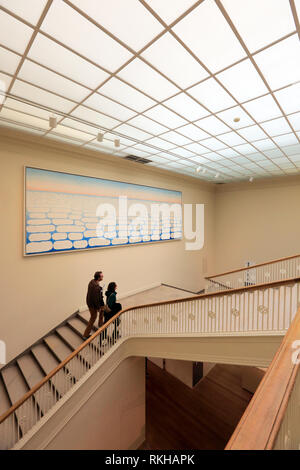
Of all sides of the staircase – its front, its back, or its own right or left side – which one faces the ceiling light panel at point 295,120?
left

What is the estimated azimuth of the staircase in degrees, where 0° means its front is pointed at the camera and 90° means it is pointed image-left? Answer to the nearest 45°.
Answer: approximately 45°

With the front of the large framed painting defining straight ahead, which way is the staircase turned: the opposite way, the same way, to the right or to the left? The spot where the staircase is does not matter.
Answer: to the right

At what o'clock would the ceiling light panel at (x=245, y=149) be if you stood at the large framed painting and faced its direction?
The ceiling light panel is roughly at 11 o'clock from the large framed painting.

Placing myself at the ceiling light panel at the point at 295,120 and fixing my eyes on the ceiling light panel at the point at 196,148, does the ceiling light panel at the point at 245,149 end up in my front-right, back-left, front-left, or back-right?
front-right

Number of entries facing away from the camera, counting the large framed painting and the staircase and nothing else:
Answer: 0
